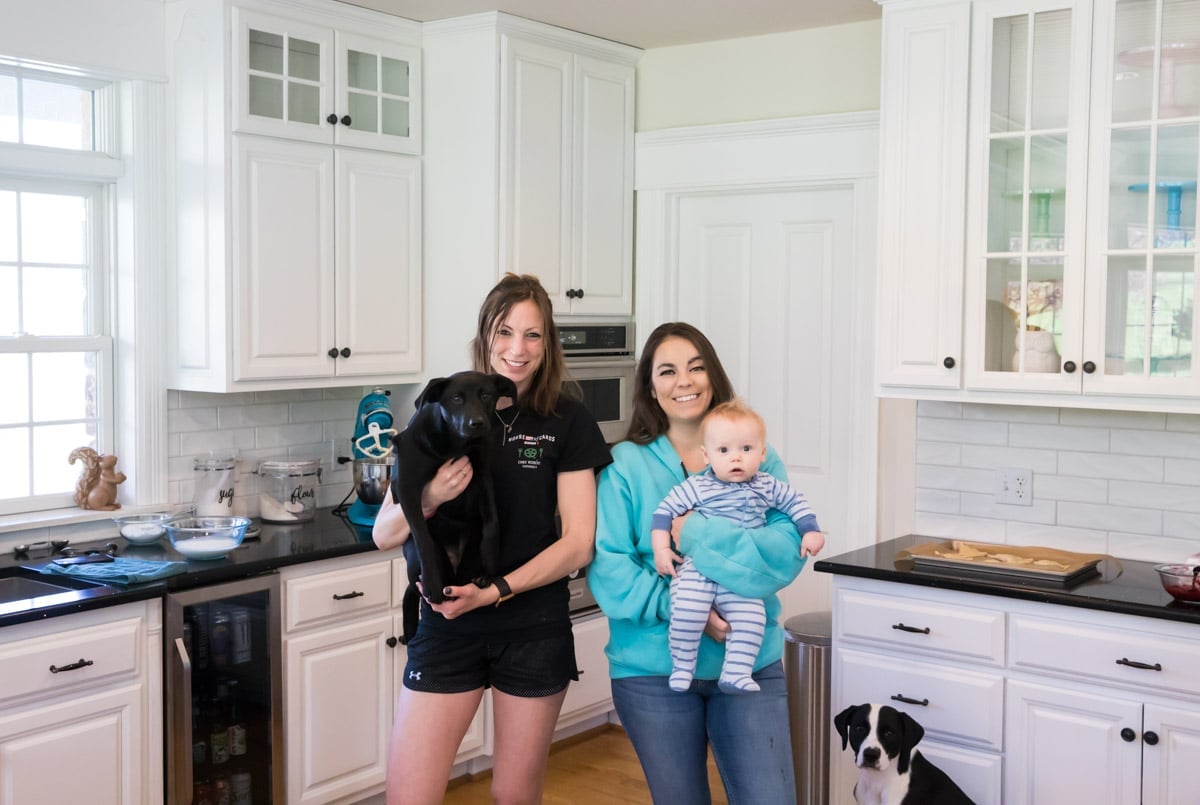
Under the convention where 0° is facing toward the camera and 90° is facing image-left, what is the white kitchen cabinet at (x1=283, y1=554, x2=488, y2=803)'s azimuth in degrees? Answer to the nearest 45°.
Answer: approximately 315°

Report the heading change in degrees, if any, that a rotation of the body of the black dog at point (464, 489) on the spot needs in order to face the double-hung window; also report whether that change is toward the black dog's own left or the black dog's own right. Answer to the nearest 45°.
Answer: approximately 135° to the black dog's own right

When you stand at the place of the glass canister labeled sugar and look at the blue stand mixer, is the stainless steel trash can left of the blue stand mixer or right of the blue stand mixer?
right

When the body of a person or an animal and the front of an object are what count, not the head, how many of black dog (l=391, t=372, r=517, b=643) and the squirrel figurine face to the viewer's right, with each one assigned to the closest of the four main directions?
1

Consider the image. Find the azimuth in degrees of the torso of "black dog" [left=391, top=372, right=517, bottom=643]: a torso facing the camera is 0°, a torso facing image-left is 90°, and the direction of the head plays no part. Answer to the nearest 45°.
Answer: approximately 0°

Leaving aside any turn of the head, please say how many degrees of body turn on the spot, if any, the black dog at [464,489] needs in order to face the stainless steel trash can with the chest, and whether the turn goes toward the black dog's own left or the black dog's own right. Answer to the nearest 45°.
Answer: approximately 135° to the black dog's own left

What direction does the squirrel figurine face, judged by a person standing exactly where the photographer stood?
facing to the right of the viewer

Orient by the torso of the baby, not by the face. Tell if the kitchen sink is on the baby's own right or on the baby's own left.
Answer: on the baby's own right

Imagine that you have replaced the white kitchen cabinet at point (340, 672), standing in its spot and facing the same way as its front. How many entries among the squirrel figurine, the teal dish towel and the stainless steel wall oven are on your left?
1

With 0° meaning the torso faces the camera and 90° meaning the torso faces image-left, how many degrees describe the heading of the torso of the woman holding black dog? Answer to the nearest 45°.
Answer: approximately 0°

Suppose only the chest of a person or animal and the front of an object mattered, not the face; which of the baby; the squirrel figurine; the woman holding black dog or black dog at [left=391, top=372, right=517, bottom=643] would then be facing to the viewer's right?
the squirrel figurine
